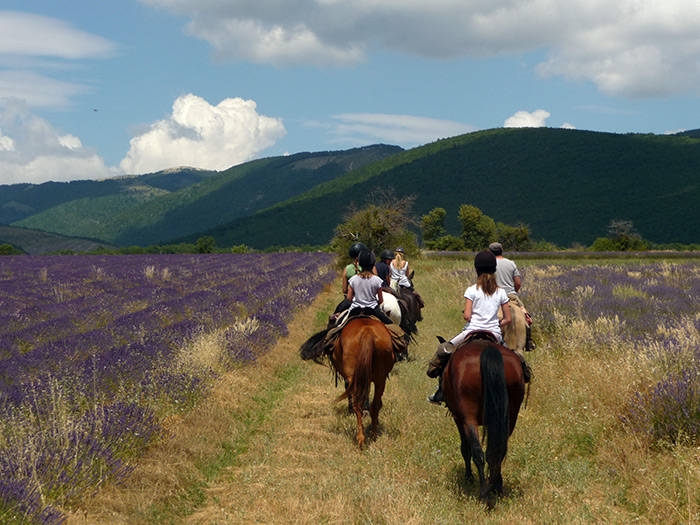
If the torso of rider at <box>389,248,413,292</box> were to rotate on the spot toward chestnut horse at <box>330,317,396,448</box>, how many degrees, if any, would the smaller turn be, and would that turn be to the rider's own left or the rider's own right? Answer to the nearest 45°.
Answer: approximately 180°

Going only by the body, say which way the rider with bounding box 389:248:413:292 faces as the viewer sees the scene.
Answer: away from the camera

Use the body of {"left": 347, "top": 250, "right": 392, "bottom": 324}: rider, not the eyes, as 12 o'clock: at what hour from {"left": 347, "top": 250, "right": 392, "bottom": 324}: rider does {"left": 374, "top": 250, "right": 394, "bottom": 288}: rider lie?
{"left": 374, "top": 250, "right": 394, "bottom": 288}: rider is roughly at 12 o'clock from {"left": 347, "top": 250, "right": 392, "bottom": 324}: rider.

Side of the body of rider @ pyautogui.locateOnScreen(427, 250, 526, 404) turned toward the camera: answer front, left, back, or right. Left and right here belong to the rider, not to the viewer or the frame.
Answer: back

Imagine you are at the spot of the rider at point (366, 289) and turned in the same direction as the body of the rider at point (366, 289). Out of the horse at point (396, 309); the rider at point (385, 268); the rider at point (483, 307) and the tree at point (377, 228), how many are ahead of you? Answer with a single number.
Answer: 3

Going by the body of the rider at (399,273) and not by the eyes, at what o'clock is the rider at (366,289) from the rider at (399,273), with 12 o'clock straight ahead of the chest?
the rider at (366,289) is roughly at 6 o'clock from the rider at (399,273).

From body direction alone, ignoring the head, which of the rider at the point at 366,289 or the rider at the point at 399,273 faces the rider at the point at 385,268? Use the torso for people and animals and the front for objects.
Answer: the rider at the point at 366,289

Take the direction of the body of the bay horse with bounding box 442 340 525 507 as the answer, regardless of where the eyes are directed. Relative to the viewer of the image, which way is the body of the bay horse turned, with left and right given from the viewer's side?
facing away from the viewer

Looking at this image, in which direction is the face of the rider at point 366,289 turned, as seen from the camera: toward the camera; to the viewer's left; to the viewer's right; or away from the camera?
away from the camera

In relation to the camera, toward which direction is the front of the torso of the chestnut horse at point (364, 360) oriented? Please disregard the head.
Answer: away from the camera

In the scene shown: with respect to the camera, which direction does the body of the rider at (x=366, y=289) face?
away from the camera

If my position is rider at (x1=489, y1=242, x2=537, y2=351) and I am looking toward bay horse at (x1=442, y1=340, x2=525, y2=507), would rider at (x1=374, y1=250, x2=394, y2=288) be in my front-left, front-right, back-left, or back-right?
back-right
